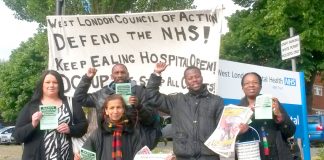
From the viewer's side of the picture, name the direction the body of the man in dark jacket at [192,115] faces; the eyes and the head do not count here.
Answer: toward the camera

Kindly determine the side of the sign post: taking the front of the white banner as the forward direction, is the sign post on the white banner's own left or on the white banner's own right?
on the white banner's own left

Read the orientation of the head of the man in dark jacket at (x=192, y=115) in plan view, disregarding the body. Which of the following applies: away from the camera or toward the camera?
toward the camera

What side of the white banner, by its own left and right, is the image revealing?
front

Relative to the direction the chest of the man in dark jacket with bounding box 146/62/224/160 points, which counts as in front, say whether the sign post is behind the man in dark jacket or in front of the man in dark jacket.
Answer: behind

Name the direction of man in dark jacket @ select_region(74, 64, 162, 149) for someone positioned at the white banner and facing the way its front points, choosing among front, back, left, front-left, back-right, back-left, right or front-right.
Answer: front

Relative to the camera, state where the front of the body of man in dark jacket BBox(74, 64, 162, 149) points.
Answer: toward the camera

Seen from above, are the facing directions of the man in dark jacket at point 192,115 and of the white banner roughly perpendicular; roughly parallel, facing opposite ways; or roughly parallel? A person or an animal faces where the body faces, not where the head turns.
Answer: roughly parallel

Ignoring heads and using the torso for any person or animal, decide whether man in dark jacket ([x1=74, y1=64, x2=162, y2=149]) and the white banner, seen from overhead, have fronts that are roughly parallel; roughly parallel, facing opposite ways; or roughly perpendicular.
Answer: roughly parallel

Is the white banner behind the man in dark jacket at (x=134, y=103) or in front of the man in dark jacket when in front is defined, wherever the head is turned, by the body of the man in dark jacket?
behind

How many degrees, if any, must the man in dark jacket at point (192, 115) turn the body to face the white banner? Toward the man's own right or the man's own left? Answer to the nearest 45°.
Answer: approximately 135° to the man's own right

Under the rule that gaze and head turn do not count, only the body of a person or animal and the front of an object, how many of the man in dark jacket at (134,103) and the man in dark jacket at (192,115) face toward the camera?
2

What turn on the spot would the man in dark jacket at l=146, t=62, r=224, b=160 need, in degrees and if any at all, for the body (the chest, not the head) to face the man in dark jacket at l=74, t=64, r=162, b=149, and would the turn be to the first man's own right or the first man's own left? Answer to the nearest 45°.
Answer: approximately 90° to the first man's own right

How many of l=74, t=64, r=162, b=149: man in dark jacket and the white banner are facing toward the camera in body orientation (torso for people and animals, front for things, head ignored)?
2

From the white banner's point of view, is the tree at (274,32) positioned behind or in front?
behind
